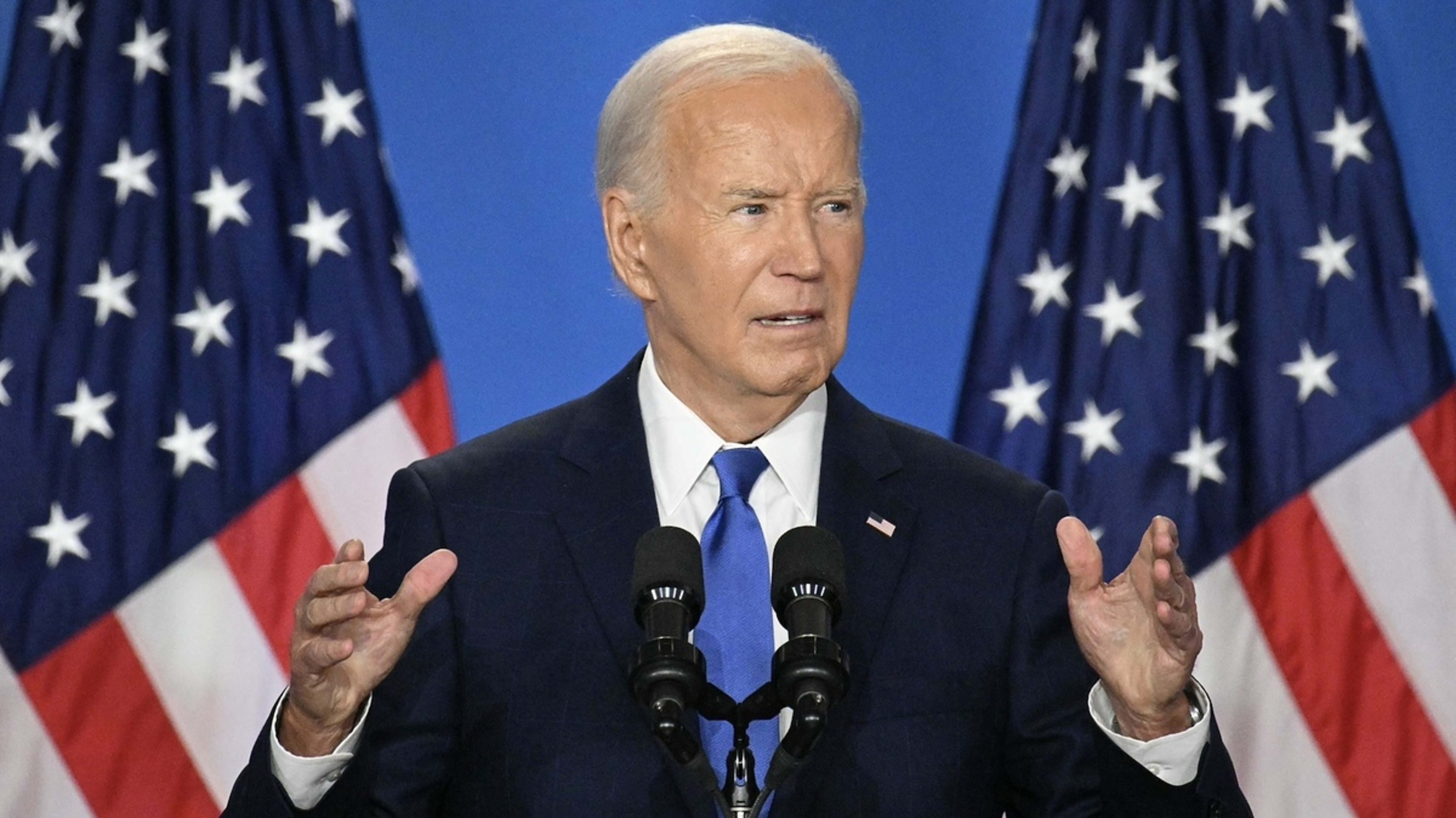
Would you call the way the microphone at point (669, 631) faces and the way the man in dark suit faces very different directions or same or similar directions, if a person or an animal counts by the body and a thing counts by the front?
very different directions

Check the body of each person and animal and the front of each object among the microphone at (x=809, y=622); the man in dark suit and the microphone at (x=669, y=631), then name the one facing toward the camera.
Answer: the man in dark suit

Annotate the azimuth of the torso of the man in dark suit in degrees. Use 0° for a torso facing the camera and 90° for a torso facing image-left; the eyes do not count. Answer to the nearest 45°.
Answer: approximately 0°

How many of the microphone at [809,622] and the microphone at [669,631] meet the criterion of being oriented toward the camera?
0

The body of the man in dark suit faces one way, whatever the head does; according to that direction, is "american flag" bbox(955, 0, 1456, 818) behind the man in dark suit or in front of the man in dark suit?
behind

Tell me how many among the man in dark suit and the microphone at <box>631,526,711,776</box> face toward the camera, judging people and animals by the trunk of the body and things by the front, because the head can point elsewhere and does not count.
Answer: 1

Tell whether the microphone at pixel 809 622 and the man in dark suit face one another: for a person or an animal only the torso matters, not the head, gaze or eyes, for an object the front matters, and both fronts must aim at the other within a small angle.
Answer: yes

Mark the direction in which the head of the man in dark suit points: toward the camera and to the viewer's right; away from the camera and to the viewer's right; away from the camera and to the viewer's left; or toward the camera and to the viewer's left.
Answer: toward the camera and to the viewer's right

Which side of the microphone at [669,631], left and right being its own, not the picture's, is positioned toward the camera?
back

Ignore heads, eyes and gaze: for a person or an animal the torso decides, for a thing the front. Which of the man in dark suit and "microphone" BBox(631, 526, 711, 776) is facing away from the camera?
the microphone

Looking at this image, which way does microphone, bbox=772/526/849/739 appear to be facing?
away from the camera

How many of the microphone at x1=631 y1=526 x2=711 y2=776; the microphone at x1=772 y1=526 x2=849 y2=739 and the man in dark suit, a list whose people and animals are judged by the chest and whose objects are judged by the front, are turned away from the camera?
2

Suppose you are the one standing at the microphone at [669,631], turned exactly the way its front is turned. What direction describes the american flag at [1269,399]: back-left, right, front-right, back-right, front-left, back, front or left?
front-right

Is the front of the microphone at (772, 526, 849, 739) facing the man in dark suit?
yes

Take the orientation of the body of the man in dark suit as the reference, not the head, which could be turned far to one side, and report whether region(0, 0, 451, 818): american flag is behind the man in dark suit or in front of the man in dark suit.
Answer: behind
